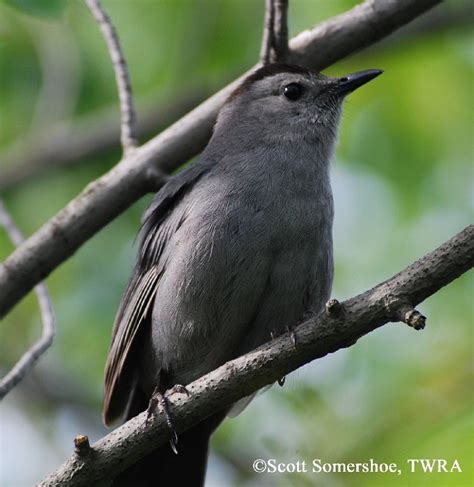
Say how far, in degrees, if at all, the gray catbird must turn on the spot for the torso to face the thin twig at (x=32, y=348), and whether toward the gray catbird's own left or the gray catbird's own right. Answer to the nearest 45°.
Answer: approximately 135° to the gray catbird's own right

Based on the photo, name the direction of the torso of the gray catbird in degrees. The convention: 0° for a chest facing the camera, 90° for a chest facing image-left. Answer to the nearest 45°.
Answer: approximately 315°
